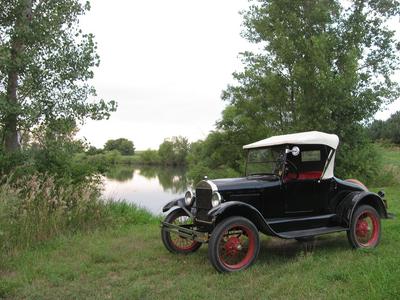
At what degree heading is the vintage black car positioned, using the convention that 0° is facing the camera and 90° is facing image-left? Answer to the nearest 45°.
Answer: approximately 45°
